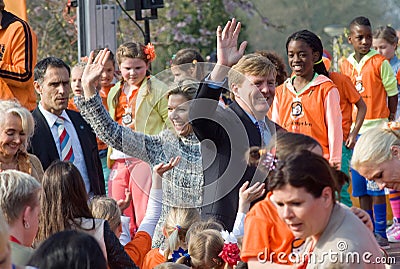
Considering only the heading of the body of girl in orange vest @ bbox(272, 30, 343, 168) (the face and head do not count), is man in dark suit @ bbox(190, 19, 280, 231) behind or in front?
in front

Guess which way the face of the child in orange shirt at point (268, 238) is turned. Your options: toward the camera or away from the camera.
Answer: away from the camera

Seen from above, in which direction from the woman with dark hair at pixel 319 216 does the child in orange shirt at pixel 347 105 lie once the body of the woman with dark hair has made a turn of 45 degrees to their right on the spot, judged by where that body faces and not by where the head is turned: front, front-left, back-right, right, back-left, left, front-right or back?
right

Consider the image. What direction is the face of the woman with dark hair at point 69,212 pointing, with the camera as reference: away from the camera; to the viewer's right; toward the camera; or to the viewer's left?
away from the camera

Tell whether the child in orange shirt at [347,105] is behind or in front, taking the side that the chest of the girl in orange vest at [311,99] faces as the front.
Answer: behind

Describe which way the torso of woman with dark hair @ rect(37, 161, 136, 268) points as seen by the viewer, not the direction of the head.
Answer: away from the camera

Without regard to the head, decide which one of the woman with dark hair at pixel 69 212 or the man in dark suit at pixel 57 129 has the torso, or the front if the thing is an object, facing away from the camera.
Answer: the woman with dark hair

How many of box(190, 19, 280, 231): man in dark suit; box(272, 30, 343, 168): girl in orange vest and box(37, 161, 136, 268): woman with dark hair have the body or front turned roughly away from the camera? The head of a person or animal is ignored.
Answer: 1

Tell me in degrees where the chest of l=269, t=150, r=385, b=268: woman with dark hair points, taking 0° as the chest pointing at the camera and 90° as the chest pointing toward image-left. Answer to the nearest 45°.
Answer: approximately 45°

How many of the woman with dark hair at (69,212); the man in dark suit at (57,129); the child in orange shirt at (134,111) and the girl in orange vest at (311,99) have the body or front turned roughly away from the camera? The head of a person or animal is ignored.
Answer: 1
